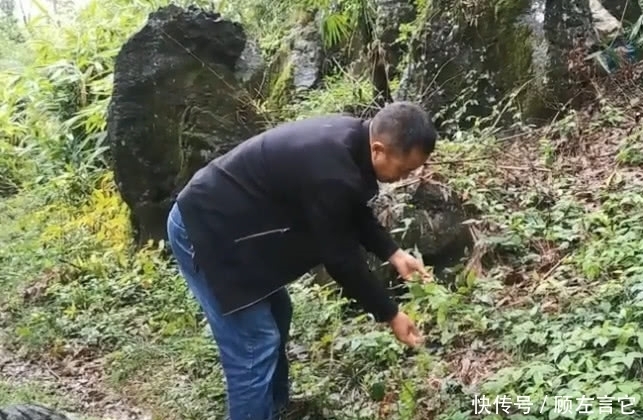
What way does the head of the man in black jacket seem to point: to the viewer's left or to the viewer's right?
to the viewer's right

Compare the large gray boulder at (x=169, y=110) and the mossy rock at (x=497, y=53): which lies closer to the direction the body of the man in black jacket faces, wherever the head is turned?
the mossy rock

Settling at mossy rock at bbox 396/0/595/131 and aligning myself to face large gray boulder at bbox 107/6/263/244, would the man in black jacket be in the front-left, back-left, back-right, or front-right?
front-left

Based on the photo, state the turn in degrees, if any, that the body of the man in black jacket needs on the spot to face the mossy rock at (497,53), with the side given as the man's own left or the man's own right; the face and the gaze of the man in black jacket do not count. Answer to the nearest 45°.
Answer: approximately 45° to the man's own left

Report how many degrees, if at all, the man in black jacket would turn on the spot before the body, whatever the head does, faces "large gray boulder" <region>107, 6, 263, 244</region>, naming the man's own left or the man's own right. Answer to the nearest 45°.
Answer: approximately 90° to the man's own left

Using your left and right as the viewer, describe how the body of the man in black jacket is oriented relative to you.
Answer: facing to the right of the viewer
